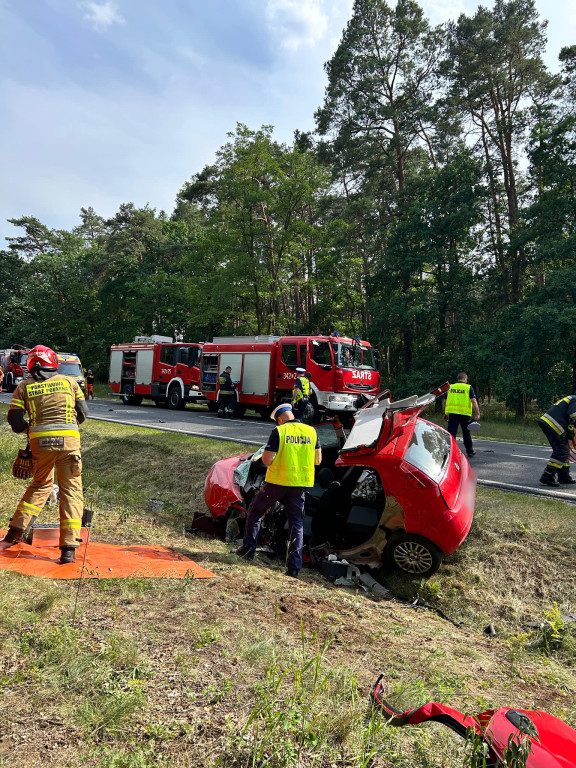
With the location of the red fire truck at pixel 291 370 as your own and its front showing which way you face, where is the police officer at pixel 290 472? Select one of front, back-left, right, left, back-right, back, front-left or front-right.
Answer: front-right

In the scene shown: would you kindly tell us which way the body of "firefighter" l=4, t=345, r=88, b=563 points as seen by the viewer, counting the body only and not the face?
away from the camera

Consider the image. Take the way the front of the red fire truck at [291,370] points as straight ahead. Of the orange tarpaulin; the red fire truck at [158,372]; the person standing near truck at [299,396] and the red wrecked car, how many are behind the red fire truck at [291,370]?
1

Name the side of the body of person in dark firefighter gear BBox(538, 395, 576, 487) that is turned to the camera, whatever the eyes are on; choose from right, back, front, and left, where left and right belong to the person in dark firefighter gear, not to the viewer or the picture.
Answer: right

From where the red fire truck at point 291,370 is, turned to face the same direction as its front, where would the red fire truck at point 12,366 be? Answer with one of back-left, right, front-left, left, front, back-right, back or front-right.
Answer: back

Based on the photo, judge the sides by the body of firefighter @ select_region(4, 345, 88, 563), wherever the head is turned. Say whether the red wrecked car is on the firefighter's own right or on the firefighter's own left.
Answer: on the firefighter's own right

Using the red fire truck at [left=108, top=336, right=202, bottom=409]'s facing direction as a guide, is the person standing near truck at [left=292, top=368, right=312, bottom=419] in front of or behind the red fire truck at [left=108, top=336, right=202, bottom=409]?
in front

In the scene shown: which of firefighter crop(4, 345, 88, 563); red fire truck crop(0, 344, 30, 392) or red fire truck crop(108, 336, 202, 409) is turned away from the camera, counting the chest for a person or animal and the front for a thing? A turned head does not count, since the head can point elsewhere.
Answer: the firefighter

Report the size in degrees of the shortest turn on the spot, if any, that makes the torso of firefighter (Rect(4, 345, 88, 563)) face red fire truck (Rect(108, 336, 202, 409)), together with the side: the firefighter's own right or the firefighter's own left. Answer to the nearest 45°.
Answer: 0° — they already face it

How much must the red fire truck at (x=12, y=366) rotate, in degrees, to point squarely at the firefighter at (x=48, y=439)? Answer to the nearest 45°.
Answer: approximately 45° to its right
